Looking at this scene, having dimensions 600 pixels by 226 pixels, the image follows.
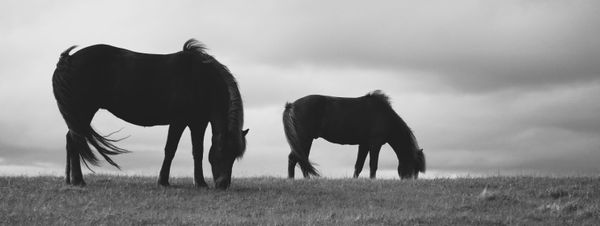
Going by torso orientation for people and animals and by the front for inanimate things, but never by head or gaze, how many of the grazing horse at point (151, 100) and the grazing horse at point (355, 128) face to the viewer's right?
2

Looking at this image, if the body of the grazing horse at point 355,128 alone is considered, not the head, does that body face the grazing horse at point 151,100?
no

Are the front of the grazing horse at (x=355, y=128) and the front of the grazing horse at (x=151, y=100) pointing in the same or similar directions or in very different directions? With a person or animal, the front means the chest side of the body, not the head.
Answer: same or similar directions

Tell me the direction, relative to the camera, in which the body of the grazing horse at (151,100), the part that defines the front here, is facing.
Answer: to the viewer's right

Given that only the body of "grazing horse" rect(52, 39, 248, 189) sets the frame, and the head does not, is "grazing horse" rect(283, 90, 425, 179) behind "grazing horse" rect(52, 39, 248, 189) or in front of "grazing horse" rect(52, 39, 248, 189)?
in front

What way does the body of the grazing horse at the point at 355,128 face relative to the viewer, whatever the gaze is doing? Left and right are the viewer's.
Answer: facing to the right of the viewer
